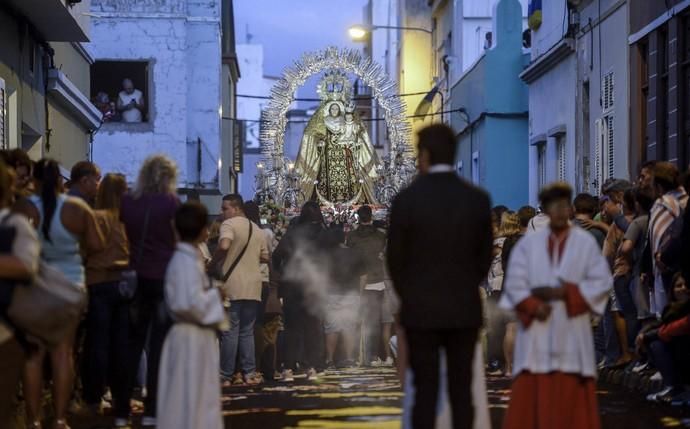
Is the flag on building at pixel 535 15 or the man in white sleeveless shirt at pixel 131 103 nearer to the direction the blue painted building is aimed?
the man in white sleeveless shirt

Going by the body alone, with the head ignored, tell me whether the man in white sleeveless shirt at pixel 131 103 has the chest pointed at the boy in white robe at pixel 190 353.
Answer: yes

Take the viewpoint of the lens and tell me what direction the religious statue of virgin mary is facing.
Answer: facing the viewer

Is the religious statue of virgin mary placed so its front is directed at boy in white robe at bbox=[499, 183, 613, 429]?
yes

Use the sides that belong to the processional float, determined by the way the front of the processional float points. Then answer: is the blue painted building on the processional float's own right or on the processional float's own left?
on the processional float's own left

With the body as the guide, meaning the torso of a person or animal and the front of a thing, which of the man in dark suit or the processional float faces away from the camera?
the man in dark suit

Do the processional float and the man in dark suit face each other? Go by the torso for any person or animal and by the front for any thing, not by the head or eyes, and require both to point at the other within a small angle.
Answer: yes

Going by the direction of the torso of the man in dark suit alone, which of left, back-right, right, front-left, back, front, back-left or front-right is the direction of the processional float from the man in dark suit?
front

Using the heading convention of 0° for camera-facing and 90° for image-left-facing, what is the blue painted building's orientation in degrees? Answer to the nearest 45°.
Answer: approximately 90°

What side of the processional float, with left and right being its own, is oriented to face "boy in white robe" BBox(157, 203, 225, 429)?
front

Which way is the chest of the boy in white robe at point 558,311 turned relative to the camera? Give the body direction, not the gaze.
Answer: toward the camera

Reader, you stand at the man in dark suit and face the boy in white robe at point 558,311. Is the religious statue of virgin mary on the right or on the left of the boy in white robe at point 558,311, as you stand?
left
